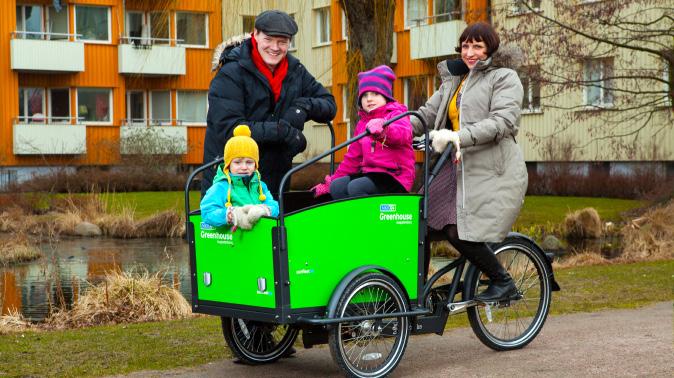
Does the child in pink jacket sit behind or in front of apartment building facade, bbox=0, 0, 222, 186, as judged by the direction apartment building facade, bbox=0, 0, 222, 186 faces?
in front

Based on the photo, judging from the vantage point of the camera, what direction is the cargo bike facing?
facing the viewer and to the left of the viewer

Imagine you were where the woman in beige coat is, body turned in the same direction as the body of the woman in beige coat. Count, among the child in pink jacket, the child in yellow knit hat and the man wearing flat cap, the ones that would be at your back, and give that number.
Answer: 0

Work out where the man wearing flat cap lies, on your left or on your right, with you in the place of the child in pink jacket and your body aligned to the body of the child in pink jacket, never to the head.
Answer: on your right

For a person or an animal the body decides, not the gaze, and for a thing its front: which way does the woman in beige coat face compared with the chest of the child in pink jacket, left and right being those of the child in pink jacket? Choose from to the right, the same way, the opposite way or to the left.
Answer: the same way

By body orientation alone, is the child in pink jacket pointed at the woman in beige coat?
no

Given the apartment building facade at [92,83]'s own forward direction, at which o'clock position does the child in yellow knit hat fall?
The child in yellow knit hat is roughly at 12 o'clock from the apartment building facade.

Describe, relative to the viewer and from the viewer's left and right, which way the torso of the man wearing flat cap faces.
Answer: facing the viewer and to the right of the viewer

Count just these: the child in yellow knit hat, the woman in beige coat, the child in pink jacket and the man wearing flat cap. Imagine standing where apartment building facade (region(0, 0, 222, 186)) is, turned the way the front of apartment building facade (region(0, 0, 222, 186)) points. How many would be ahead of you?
4

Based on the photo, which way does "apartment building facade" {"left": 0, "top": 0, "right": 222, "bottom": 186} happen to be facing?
toward the camera

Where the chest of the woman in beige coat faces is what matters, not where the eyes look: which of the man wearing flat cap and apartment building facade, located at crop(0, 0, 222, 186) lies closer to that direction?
the man wearing flat cap

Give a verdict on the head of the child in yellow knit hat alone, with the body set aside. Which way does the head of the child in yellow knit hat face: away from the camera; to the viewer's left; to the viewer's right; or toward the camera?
toward the camera

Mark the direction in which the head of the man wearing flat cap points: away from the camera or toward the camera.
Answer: toward the camera

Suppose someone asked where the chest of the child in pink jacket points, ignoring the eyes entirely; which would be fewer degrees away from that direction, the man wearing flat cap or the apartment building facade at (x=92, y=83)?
the man wearing flat cap

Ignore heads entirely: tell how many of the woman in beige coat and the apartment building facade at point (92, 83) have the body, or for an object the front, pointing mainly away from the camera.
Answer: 0
